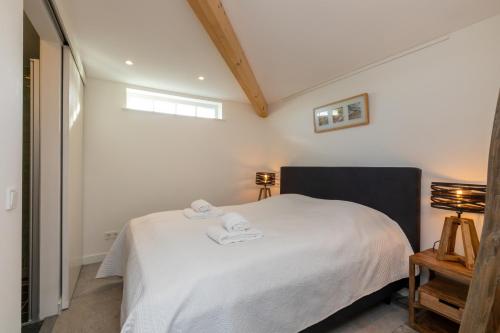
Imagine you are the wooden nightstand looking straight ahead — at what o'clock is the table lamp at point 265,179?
The table lamp is roughly at 2 o'clock from the wooden nightstand.

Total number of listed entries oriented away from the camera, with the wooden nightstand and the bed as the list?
0

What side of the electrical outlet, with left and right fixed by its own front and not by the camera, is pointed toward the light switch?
front

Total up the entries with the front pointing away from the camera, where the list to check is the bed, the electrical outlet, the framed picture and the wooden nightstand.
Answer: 0

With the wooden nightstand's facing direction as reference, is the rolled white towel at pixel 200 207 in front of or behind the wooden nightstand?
in front

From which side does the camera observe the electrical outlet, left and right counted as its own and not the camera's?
front

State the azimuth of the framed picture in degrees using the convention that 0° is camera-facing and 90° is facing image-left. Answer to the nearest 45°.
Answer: approximately 45°

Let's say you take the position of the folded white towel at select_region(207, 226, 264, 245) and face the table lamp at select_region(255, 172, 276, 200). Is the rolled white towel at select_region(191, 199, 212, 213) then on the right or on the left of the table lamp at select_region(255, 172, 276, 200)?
left

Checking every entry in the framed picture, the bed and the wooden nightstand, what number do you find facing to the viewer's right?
0

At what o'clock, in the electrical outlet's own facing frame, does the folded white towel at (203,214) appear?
The folded white towel is roughly at 11 o'clock from the electrical outlet.

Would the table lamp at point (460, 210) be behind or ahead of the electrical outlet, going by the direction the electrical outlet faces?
ahead

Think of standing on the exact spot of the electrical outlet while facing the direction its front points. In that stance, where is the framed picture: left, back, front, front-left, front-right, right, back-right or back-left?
front-left

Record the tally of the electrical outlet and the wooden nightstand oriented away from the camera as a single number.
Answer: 0

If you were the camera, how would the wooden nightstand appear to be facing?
facing the viewer and to the left of the viewer

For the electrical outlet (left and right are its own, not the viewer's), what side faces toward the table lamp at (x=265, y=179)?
left
